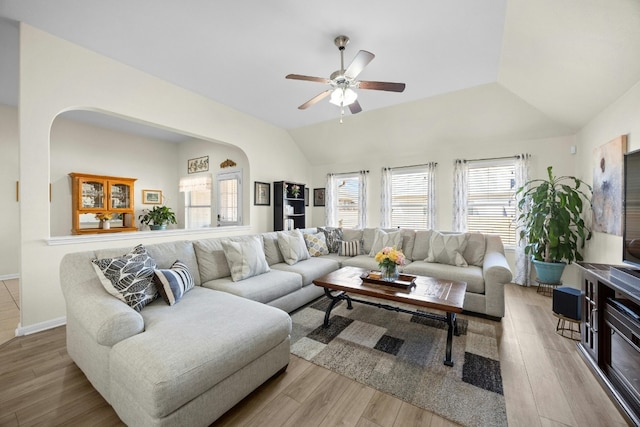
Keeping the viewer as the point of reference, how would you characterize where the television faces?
facing to the left of the viewer

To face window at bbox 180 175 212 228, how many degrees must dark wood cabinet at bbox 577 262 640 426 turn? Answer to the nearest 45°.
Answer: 0° — it already faces it

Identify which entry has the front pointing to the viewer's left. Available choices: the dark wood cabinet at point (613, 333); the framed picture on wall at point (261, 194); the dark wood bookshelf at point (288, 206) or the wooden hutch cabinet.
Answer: the dark wood cabinet at point (613, 333)

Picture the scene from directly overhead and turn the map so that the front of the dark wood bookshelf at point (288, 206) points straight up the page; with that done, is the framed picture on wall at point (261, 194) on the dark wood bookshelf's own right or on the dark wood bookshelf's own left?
on the dark wood bookshelf's own right

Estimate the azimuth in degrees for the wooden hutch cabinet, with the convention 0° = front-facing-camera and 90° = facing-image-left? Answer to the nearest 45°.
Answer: approximately 315°

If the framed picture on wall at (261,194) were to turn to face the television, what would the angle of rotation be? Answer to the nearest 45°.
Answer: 0° — it already faces it

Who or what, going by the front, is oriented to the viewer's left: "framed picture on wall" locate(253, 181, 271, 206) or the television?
the television

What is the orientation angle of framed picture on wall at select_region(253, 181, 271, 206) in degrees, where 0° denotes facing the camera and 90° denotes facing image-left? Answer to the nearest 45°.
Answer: approximately 315°
